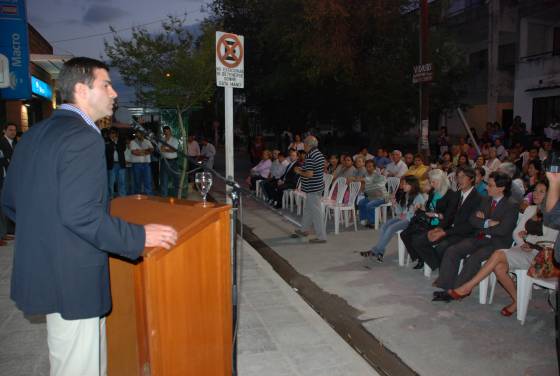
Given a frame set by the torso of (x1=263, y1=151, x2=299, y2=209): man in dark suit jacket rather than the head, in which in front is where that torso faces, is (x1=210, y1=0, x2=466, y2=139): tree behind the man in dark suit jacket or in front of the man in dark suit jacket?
behind

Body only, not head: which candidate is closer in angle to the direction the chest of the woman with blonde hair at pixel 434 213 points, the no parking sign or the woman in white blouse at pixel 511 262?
the no parking sign

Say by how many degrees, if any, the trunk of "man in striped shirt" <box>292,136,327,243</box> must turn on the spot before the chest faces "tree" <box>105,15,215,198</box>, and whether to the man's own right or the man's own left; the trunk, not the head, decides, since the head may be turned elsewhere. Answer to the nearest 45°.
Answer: approximately 45° to the man's own right

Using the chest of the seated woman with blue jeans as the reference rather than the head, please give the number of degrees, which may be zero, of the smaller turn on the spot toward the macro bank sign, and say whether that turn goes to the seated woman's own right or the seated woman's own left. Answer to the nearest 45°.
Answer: approximately 45° to the seated woman's own right

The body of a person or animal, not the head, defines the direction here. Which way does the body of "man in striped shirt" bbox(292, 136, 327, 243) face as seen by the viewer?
to the viewer's left

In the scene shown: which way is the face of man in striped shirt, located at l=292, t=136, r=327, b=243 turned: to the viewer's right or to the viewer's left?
to the viewer's left

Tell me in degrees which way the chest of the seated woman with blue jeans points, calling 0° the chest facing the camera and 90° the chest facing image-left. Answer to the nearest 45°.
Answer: approximately 45°

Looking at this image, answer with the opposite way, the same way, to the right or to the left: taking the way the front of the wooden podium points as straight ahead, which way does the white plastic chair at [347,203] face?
the opposite way

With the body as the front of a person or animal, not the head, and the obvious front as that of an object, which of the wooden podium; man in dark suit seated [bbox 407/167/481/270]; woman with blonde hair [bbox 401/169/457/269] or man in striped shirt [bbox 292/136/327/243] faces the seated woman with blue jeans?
the wooden podium

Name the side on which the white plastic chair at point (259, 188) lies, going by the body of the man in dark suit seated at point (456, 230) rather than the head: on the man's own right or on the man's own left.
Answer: on the man's own right

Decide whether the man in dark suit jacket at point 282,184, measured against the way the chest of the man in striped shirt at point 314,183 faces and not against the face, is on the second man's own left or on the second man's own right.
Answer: on the second man's own right

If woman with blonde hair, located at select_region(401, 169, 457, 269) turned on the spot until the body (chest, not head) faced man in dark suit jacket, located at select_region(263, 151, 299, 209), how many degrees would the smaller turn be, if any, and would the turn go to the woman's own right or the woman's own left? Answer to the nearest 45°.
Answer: approximately 90° to the woman's own right
